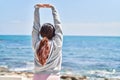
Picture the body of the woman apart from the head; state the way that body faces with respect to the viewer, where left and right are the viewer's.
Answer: facing away from the viewer
